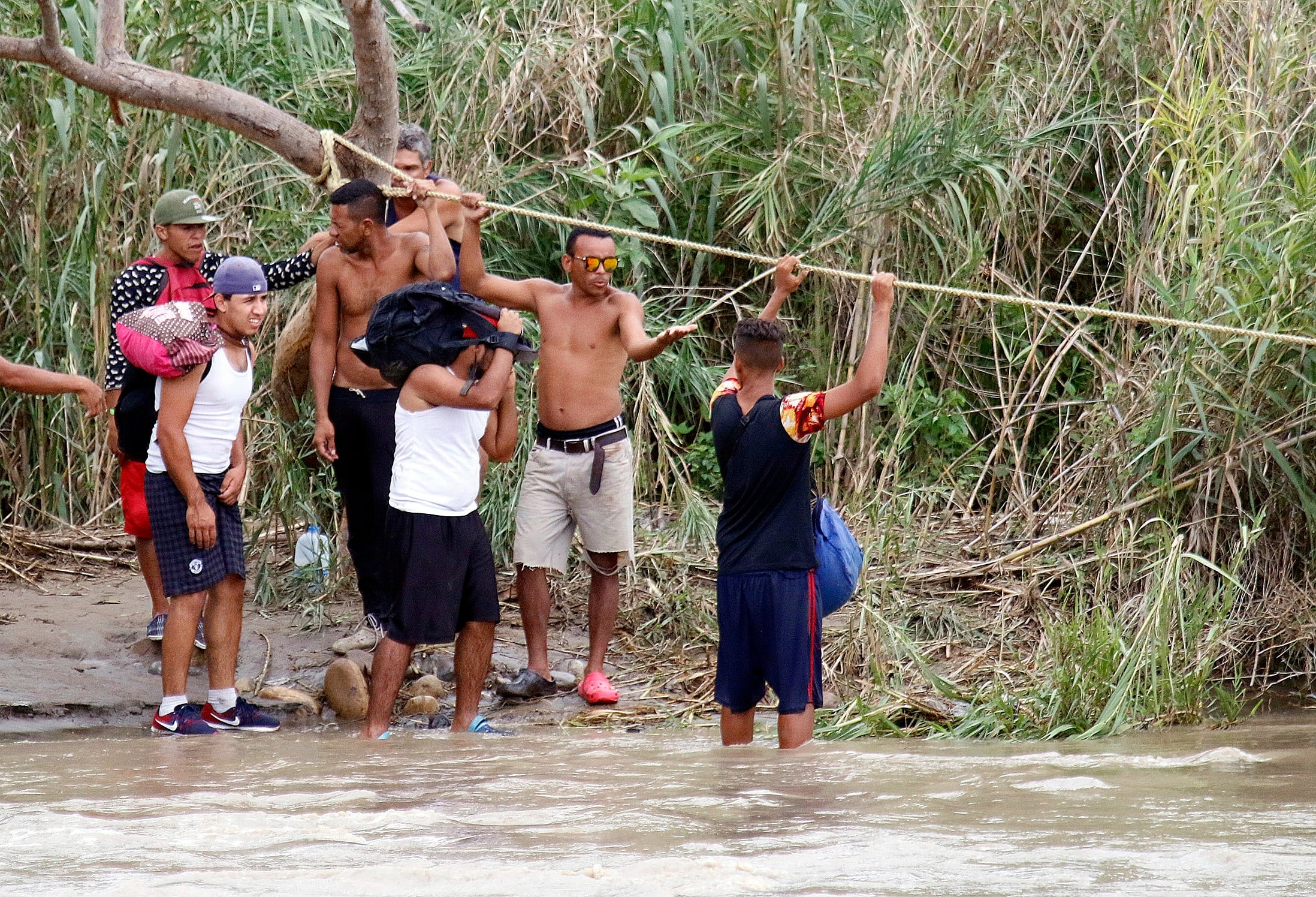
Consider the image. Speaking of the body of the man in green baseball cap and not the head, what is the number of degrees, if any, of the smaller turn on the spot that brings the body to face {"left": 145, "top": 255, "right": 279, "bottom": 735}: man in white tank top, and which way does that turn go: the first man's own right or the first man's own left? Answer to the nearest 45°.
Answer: approximately 45° to the first man's own right

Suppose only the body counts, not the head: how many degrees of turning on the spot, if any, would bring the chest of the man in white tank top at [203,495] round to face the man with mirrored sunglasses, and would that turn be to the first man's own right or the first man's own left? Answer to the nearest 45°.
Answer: approximately 45° to the first man's own left

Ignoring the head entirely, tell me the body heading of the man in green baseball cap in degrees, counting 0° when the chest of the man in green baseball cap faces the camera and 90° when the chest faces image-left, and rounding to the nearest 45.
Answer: approximately 315°

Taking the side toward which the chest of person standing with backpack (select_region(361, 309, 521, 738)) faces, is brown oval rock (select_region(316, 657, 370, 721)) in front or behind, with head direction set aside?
behind

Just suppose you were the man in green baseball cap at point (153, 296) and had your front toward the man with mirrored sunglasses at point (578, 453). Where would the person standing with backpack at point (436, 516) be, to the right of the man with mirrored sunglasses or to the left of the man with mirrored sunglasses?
right

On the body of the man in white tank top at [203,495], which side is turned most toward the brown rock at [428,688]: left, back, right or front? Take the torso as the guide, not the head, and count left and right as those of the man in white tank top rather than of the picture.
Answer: left
